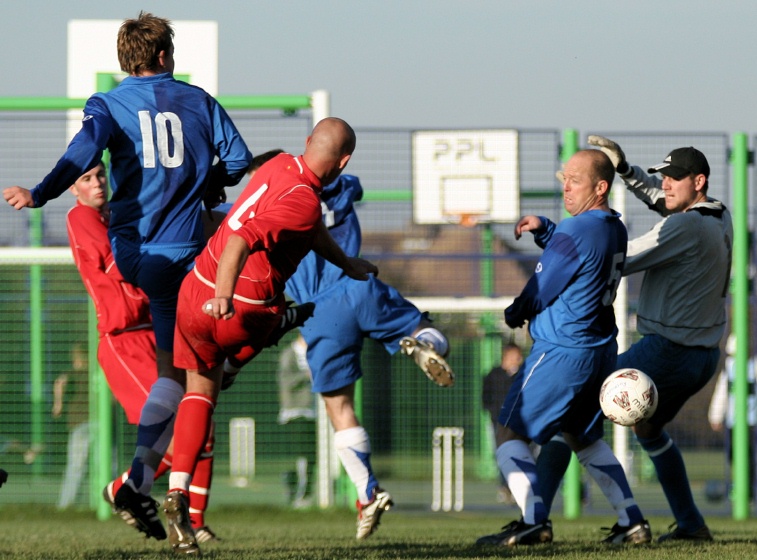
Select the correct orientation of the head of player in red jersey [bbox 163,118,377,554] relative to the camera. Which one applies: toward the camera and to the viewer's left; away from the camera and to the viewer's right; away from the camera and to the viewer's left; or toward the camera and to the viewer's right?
away from the camera and to the viewer's right

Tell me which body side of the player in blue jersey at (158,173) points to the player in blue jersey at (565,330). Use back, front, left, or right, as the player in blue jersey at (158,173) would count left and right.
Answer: right

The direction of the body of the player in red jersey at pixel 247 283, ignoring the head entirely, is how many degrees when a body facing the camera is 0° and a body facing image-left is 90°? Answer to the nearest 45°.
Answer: approximately 225°

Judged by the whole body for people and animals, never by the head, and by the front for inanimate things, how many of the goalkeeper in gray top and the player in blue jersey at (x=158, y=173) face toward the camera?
0

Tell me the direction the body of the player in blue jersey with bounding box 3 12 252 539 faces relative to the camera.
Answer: away from the camera

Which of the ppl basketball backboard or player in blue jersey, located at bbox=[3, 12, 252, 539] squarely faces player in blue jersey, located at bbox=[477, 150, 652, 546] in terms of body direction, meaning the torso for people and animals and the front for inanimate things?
the ppl basketball backboard

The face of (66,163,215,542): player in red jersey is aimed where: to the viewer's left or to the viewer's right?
to the viewer's right

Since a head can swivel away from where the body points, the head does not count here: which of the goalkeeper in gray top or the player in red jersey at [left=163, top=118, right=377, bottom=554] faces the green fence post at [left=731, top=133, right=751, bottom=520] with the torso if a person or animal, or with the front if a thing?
the player in red jersey

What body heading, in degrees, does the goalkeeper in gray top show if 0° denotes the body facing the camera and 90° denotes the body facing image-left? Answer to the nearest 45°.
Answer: approximately 90°

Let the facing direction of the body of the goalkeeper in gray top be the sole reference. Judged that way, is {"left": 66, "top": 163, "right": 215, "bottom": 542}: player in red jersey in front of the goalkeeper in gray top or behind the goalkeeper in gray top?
in front

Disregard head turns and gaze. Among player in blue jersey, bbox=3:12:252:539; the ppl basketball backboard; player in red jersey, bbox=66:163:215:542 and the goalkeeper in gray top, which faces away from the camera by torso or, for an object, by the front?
the player in blue jersey

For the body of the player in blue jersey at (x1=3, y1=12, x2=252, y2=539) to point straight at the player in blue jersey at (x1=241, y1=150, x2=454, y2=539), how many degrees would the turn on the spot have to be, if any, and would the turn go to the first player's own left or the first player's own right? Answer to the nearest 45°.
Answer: approximately 45° to the first player's own right

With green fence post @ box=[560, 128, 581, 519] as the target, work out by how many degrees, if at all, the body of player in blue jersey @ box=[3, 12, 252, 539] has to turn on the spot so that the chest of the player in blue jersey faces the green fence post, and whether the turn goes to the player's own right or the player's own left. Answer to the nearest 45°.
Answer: approximately 45° to the player's own right
